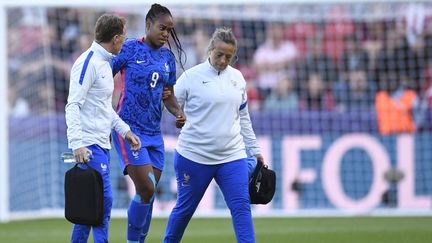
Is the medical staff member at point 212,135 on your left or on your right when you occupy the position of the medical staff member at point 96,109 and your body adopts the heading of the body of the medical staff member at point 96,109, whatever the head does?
on your left

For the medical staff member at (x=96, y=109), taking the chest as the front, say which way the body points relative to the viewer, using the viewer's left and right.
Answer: facing the viewer and to the right of the viewer

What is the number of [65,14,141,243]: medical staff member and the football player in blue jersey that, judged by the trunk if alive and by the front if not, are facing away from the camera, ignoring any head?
0

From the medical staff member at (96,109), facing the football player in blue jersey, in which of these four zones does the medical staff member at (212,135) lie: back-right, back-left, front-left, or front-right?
front-right

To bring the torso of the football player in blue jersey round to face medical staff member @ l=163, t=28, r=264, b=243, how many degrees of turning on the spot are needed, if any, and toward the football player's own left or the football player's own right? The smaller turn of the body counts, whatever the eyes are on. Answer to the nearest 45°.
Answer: approximately 45° to the football player's own left

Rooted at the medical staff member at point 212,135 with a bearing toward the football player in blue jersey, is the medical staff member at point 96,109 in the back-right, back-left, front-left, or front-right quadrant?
front-left

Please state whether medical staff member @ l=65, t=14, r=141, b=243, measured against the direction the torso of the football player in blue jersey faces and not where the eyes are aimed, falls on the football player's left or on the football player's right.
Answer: on the football player's right

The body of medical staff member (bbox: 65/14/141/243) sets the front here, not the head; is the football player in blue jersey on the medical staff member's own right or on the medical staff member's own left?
on the medical staff member's own left
